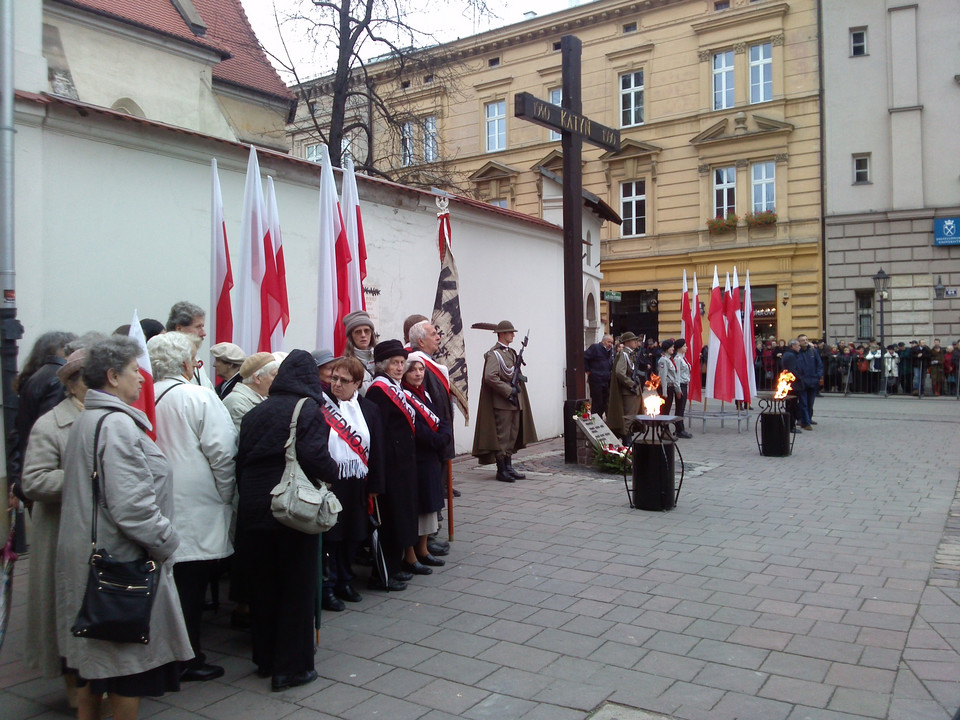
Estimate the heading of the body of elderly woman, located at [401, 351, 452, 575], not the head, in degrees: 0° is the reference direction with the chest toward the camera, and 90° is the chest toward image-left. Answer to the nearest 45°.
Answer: approximately 315°

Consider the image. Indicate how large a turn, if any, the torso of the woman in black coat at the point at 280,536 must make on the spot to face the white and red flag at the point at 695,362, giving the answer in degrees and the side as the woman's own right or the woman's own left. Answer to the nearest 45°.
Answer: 0° — they already face it

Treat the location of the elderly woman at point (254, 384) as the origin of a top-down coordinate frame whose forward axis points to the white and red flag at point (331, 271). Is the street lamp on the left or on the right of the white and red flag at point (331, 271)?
right

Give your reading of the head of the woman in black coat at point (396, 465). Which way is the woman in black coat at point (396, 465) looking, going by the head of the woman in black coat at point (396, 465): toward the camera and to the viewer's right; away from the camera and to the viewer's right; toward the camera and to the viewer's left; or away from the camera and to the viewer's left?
toward the camera and to the viewer's right

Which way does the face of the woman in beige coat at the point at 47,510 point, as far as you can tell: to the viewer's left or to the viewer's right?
to the viewer's right

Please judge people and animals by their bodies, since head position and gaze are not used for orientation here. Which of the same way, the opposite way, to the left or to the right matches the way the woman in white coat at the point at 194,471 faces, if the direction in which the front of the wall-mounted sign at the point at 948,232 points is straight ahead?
the opposite way

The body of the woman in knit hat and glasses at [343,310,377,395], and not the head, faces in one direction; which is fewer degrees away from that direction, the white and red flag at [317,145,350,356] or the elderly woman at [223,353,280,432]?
the elderly woman

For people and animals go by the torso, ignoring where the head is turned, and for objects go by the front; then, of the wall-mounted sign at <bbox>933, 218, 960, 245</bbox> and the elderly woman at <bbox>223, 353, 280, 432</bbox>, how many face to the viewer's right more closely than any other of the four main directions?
1

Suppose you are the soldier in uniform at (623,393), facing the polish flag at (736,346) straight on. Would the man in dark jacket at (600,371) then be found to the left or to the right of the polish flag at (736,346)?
left

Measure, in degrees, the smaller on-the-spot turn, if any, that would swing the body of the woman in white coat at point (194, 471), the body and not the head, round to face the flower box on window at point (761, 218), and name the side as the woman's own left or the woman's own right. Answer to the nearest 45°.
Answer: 0° — they already face it

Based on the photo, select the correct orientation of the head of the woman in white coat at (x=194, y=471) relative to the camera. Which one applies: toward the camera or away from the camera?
away from the camera

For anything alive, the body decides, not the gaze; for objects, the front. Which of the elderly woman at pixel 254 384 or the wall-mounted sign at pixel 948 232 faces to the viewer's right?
the elderly woman

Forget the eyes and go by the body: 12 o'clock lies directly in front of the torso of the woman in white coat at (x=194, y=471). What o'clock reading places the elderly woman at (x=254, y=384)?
The elderly woman is roughly at 12 o'clock from the woman in white coat.

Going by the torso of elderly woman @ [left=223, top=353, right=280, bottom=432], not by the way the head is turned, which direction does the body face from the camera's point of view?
to the viewer's right
